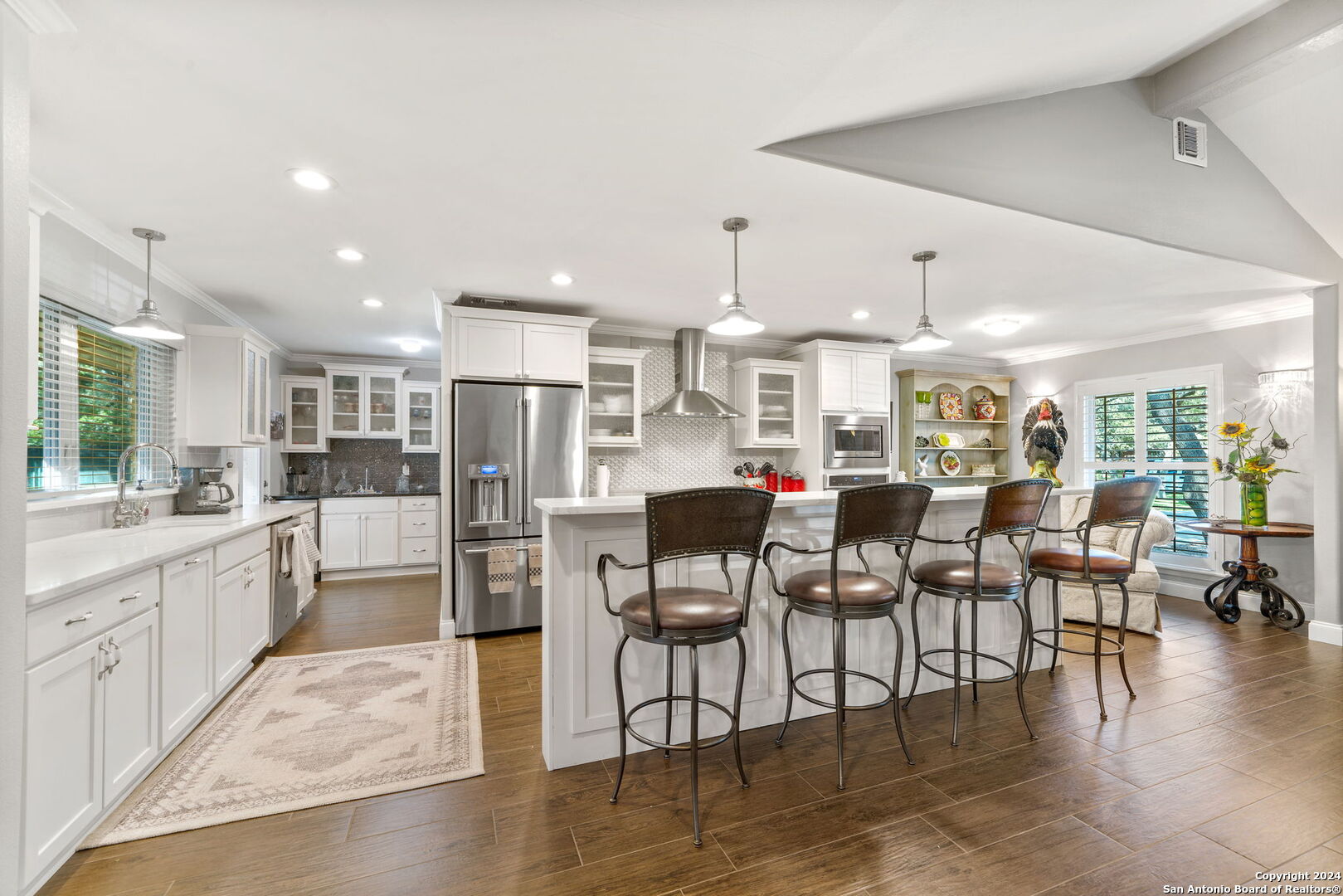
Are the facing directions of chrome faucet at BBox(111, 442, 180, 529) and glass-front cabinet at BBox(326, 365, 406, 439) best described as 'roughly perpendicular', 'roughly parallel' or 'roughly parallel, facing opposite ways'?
roughly perpendicular

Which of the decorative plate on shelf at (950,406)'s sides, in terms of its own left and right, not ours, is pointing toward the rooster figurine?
left

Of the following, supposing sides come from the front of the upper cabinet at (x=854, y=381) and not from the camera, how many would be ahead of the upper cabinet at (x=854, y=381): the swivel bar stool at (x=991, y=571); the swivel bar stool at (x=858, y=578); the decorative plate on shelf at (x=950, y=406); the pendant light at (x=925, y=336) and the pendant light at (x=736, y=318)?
4

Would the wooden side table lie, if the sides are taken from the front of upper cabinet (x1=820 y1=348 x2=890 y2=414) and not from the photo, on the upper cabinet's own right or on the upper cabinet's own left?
on the upper cabinet's own left

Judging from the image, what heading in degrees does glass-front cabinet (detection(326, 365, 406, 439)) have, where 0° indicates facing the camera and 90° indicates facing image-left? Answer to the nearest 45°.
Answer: approximately 0°

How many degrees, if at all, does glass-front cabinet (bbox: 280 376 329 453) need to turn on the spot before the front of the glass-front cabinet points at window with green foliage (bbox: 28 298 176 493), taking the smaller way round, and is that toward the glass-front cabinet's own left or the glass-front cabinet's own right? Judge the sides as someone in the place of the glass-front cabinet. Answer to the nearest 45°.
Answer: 0° — it already faces it

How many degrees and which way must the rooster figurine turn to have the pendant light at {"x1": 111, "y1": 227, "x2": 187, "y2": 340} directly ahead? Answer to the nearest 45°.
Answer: approximately 45° to its right

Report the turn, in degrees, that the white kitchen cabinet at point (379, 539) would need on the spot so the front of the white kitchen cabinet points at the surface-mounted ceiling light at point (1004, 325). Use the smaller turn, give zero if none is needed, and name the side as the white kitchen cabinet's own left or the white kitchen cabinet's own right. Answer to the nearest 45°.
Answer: approximately 45° to the white kitchen cabinet's own left

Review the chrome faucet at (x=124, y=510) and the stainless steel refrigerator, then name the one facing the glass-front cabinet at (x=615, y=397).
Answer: the chrome faucet

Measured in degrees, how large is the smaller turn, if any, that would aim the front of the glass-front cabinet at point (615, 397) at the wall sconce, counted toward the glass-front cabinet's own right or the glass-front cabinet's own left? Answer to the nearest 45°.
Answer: approximately 90° to the glass-front cabinet's own left
